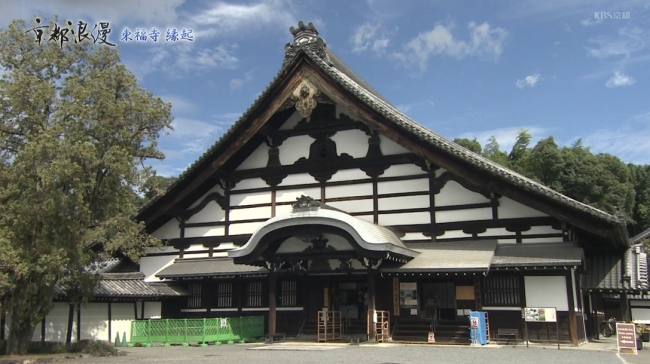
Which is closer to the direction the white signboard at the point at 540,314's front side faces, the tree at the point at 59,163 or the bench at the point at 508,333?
the tree

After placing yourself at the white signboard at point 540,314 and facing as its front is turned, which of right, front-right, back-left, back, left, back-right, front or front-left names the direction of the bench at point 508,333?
back-right

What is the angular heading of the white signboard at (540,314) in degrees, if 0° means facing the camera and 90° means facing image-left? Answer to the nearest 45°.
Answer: approximately 0°

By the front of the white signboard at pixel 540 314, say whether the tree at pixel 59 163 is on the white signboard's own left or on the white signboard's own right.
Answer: on the white signboard's own right

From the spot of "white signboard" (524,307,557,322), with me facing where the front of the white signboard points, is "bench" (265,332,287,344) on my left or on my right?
on my right

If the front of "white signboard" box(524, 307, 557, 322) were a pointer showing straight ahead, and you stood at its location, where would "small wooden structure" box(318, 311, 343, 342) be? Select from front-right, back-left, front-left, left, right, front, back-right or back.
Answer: right
